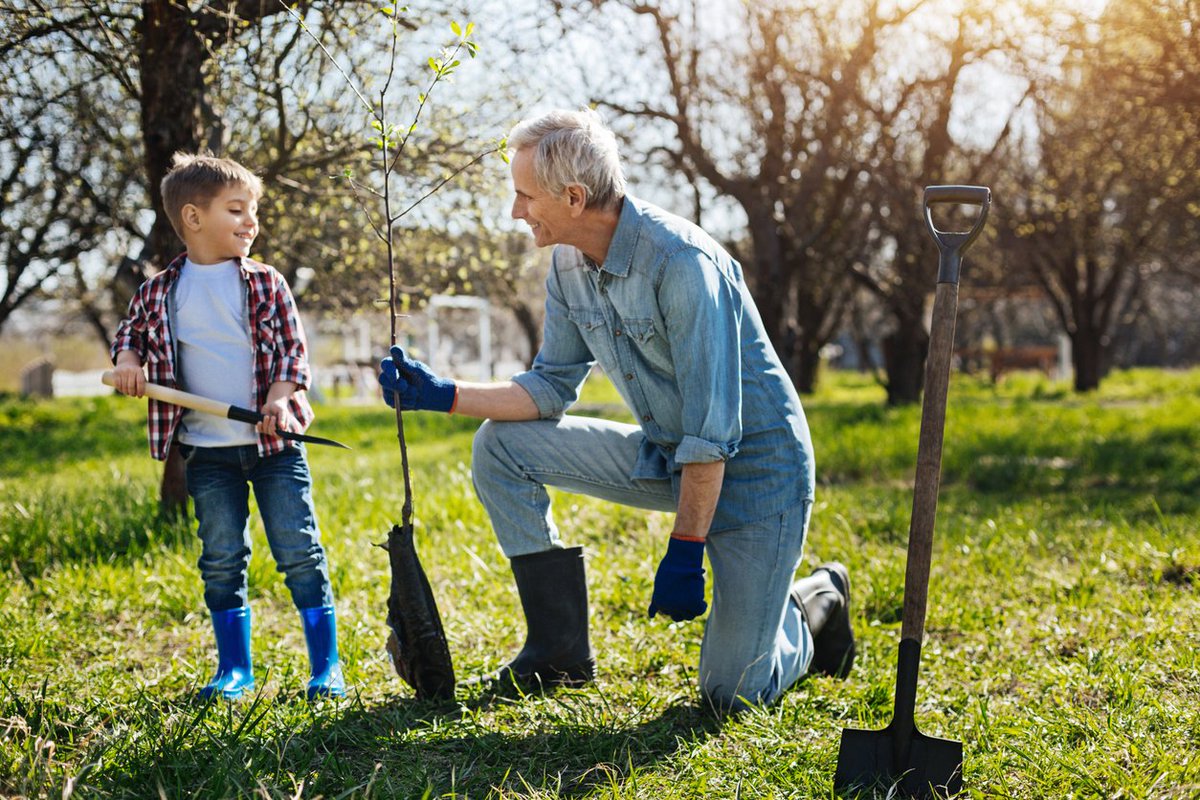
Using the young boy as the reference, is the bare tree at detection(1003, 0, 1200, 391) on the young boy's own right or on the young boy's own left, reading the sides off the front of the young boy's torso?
on the young boy's own left

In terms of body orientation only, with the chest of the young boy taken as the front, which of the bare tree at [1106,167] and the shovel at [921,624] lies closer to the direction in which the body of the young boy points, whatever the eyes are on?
the shovel

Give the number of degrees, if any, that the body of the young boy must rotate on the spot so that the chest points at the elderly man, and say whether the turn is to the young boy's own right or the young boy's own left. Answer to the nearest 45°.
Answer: approximately 45° to the young boy's own left

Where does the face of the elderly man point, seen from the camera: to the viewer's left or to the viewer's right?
to the viewer's left

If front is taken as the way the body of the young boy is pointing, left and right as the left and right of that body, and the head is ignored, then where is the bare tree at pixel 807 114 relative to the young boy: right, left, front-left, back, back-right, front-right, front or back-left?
back-left

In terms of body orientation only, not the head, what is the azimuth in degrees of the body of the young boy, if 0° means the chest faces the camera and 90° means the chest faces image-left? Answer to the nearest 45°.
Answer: approximately 0°

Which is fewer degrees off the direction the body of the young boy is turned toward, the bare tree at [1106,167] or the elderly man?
the elderly man
